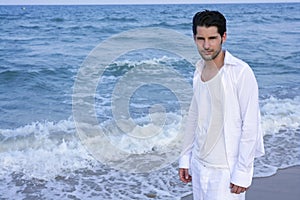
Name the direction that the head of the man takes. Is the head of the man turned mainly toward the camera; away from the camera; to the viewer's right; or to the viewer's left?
toward the camera

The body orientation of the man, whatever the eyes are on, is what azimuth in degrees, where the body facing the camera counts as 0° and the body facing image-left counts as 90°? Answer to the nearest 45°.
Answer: approximately 45°
